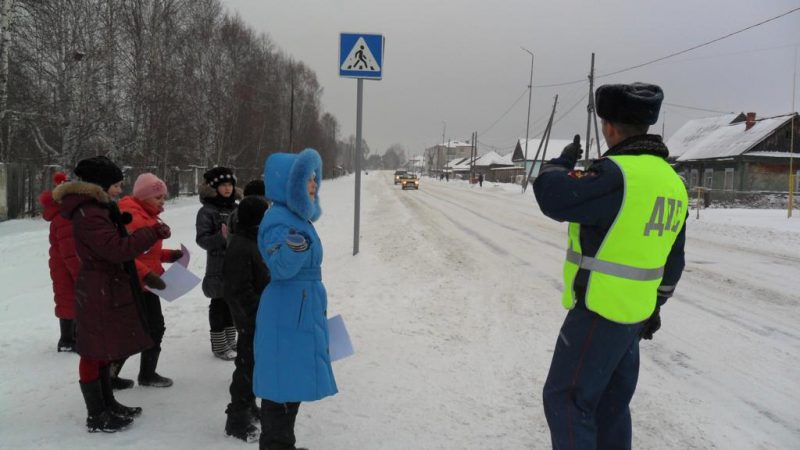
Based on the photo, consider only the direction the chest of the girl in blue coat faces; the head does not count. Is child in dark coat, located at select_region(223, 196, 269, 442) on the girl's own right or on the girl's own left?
on the girl's own left

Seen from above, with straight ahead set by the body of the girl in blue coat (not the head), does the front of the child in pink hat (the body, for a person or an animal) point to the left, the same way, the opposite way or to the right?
the same way

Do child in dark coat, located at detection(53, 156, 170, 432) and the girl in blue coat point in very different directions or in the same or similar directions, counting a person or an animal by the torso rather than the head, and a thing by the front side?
same or similar directions

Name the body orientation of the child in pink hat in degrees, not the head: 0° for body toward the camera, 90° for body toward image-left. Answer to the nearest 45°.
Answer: approximately 270°

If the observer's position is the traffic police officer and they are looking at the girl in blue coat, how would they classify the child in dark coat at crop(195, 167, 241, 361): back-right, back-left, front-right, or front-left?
front-right

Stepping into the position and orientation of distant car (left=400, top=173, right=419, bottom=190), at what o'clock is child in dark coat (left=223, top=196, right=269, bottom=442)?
The child in dark coat is roughly at 12 o'clock from the distant car.

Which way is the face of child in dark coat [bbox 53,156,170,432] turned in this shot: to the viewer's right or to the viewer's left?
to the viewer's right

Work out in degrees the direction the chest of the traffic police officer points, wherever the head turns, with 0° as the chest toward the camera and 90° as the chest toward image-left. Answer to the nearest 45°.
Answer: approximately 135°

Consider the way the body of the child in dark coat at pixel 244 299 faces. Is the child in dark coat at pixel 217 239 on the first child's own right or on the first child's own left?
on the first child's own left

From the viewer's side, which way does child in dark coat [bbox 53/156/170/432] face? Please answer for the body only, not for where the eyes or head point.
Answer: to the viewer's right

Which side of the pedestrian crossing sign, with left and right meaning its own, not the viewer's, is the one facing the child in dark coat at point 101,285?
front

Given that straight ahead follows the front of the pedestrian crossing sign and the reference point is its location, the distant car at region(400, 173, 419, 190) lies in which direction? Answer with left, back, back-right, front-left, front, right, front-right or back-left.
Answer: back

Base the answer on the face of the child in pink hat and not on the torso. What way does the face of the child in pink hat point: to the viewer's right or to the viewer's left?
to the viewer's right

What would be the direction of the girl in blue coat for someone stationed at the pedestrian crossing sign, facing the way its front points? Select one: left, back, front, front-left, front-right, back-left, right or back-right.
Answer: front
